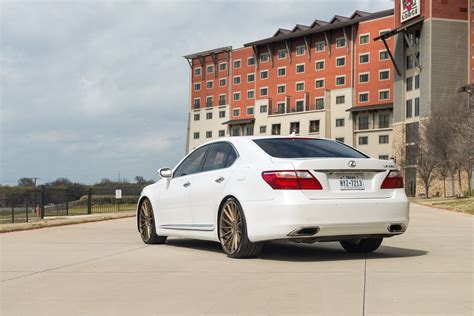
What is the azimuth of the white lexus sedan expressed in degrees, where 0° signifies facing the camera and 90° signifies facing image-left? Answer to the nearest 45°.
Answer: approximately 135°
